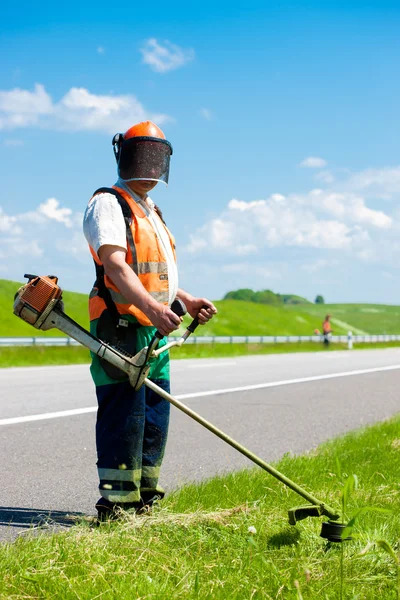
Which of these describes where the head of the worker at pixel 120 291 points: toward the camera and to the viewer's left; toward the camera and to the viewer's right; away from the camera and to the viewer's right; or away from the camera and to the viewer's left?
toward the camera and to the viewer's right

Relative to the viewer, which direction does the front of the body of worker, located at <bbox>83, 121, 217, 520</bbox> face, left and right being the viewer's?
facing the viewer and to the right of the viewer
